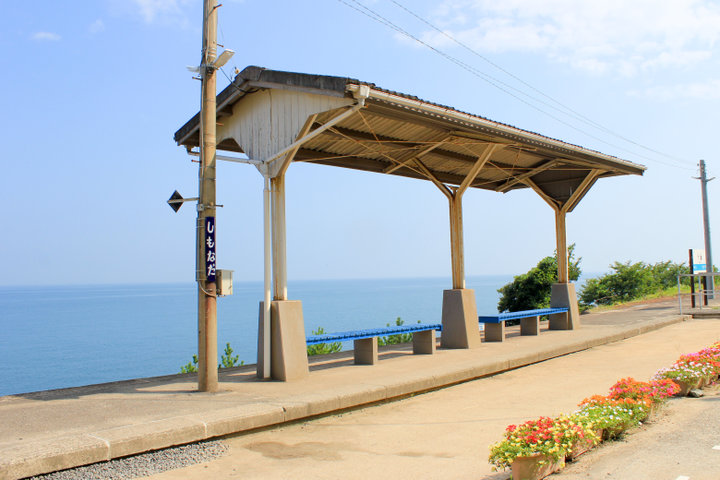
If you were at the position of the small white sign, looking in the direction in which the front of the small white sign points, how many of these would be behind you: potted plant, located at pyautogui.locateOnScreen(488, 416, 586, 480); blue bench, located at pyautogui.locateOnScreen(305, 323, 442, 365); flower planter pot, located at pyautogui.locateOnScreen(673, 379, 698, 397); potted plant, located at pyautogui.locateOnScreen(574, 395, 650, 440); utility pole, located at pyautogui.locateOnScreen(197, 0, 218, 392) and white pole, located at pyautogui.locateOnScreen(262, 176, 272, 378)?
0

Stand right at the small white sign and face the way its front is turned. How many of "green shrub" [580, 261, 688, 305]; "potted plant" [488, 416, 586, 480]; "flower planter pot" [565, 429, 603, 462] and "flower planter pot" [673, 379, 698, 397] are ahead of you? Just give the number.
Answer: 3

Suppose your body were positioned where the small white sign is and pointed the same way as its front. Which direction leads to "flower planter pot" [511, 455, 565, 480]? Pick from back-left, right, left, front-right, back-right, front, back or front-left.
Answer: front

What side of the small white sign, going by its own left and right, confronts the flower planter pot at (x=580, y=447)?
front

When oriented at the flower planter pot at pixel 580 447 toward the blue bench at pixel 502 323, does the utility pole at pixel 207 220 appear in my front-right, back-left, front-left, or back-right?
front-left

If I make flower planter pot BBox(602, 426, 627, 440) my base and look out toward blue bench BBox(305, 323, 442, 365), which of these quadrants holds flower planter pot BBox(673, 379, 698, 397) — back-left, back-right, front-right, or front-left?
front-right

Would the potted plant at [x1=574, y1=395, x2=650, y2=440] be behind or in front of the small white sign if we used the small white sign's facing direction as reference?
in front

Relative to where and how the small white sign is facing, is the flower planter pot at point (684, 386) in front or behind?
in front

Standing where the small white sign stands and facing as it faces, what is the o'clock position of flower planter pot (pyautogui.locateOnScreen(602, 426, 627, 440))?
The flower planter pot is roughly at 12 o'clock from the small white sign.

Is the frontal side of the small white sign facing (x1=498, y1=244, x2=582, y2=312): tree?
no

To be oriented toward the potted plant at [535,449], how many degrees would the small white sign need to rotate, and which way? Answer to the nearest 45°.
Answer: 0° — it already faces it

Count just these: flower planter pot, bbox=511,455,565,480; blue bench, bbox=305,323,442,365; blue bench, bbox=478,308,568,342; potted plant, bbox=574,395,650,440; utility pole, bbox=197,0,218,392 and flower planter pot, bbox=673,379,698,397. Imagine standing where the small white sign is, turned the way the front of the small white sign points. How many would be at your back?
0

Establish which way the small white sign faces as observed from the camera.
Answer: facing the viewer

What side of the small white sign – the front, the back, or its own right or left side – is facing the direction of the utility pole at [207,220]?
front

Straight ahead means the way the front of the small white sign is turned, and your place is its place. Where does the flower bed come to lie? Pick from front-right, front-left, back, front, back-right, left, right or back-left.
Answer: front

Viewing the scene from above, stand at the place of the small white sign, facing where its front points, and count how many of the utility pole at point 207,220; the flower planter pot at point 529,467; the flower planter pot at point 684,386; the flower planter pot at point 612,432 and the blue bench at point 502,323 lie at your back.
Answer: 0
